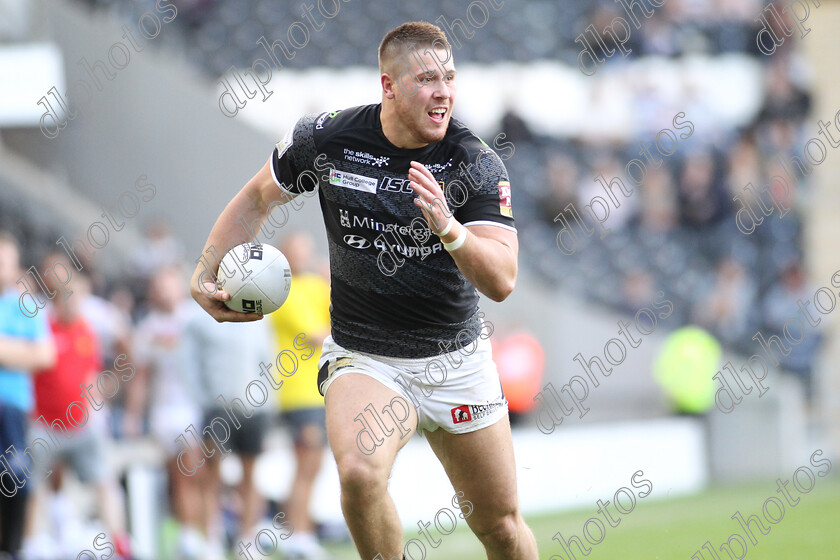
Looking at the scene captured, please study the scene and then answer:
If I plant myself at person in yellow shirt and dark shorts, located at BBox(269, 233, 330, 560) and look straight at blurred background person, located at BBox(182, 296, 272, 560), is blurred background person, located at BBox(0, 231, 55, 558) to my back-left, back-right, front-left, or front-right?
front-left

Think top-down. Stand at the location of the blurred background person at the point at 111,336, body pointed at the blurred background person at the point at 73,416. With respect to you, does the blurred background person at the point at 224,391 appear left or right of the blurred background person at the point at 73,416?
left

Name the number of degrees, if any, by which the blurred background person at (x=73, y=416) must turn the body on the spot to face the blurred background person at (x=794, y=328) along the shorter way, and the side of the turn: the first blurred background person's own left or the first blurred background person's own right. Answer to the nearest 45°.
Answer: approximately 90° to the first blurred background person's own left

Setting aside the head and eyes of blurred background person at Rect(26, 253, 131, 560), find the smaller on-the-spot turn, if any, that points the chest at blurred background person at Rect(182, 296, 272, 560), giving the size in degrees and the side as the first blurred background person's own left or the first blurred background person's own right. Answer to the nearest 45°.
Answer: approximately 45° to the first blurred background person's own left

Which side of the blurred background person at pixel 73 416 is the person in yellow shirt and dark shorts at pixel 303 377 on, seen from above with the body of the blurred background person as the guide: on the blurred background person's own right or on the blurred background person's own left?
on the blurred background person's own left

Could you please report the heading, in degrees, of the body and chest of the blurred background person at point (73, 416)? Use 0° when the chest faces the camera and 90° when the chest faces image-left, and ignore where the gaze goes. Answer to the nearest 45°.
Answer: approximately 315°

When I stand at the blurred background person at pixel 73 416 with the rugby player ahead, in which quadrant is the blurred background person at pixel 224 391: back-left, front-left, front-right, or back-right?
front-left

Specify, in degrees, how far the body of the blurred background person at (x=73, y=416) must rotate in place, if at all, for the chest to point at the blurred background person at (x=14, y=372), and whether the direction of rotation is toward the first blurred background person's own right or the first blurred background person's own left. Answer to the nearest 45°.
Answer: approximately 90° to the first blurred background person's own right

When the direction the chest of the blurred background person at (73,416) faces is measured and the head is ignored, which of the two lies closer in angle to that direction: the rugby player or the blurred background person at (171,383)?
the rugby player

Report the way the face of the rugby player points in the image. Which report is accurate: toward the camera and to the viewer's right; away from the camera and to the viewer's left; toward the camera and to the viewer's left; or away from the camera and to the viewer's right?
toward the camera and to the viewer's right
